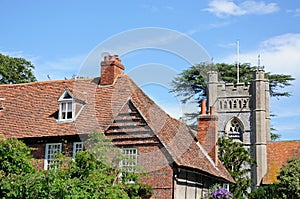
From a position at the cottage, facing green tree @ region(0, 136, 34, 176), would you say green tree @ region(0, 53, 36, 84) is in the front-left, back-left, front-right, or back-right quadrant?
back-right

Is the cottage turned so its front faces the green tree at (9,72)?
no

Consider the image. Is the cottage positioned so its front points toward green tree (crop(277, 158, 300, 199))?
no

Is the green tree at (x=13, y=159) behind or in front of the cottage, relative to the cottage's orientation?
in front

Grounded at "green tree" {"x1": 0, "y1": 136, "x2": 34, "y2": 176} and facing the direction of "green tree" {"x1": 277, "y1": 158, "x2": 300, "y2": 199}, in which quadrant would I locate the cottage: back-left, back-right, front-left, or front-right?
front-left

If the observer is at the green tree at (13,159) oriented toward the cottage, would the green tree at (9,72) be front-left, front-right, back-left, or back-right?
front-left

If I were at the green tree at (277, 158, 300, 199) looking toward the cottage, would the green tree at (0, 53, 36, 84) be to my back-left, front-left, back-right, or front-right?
front-right
